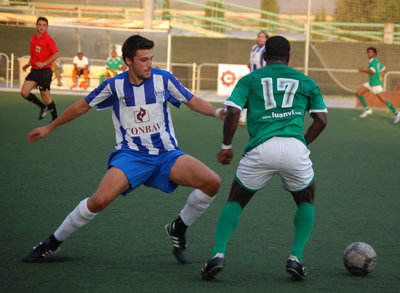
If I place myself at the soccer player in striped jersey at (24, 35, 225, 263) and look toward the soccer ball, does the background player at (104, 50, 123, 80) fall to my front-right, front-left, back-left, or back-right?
back-left

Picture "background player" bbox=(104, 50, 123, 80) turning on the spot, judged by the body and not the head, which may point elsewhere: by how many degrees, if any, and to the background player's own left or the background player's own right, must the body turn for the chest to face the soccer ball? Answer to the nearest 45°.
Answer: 0° — they already face it

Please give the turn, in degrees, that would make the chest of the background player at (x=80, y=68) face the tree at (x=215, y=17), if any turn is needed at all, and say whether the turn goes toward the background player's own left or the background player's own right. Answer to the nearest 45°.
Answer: approximately 135° to the background player's own left

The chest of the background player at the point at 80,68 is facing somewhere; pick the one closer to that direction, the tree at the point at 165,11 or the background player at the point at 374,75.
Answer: the background player

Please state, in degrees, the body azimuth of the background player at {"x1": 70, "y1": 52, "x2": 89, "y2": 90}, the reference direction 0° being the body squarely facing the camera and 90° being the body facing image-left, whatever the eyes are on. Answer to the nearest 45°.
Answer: approximately 0°

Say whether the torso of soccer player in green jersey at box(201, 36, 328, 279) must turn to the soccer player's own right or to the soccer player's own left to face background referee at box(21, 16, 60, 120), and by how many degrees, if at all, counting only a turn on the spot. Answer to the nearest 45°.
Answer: approximately 45° to the soccer player's own left

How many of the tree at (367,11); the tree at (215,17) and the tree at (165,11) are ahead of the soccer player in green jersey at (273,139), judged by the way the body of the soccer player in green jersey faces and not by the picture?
3

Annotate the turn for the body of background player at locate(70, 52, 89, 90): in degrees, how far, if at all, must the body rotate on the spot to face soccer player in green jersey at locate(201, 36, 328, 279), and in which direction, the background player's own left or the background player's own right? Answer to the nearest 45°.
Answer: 0° — they already face them
